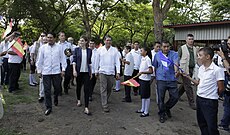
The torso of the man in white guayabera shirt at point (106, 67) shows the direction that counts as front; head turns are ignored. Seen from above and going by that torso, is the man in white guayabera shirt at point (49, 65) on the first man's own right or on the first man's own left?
on the first man's own right

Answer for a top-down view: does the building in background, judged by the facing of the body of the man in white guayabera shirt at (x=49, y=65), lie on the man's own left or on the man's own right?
on the man's own left

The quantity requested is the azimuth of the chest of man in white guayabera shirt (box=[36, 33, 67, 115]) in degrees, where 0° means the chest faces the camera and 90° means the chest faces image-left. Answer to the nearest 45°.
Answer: approximately 0°

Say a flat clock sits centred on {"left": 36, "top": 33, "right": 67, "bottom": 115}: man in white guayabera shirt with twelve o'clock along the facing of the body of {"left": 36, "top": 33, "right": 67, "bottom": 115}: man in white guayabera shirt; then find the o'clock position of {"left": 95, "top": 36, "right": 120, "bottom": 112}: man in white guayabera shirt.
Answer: {"left": 95, "top": 36, "right": 120, "bottom": 112}: man in white guayabera shirt is roughly at 9 o'clock from {"left": 36, "top": 33, "right": 67, "bottom": 115}: man in white guayabera shirt.

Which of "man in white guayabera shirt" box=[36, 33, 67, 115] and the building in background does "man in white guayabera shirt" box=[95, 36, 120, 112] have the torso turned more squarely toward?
the man in white guayabera shirt

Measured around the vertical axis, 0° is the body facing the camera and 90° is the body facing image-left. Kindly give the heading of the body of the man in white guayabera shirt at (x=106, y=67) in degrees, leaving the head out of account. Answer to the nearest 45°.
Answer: approximately 0°

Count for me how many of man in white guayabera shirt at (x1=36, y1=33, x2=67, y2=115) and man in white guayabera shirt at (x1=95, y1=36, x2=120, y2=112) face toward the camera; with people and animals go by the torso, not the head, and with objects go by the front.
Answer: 2

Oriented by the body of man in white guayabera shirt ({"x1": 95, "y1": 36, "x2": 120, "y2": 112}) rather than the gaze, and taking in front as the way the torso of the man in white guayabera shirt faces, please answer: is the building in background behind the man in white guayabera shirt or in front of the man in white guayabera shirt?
behind
